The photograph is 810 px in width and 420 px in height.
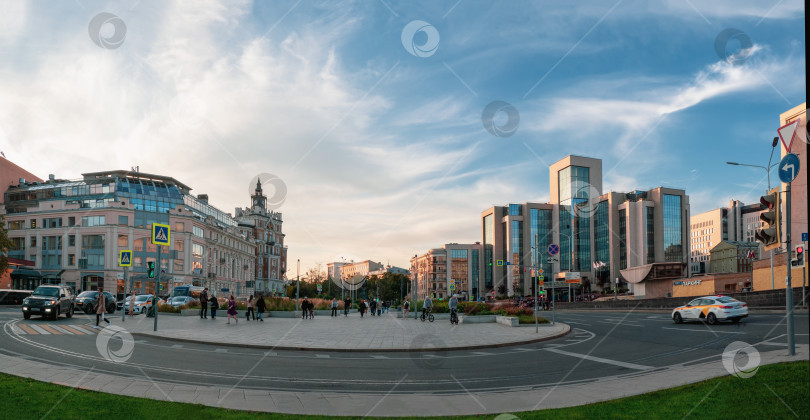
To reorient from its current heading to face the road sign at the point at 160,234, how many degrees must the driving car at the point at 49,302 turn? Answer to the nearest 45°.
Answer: approximately 90° to its left

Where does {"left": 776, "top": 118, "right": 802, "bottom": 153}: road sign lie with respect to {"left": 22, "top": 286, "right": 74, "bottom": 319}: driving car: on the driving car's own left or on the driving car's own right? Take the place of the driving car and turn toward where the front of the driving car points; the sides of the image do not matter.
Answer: on the driving car's own left

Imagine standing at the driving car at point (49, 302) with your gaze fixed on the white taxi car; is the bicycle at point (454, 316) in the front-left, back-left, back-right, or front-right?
front-left

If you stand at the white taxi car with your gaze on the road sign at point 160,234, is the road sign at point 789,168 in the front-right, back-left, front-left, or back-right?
front-left

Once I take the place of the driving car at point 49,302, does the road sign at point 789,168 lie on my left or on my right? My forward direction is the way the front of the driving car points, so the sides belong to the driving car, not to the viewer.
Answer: on my left

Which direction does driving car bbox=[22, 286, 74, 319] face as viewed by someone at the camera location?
facing the viewer and to the left of the viewer

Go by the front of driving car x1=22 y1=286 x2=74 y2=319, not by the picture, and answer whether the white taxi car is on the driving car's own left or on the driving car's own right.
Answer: on the driving car's own left

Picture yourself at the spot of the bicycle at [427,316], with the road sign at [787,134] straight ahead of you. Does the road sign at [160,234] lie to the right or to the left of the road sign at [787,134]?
right

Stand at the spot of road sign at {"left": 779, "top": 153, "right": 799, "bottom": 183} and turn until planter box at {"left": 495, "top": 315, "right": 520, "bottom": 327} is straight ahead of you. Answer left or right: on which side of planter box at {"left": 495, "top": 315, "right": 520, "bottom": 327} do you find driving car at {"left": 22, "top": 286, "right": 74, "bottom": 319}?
left
